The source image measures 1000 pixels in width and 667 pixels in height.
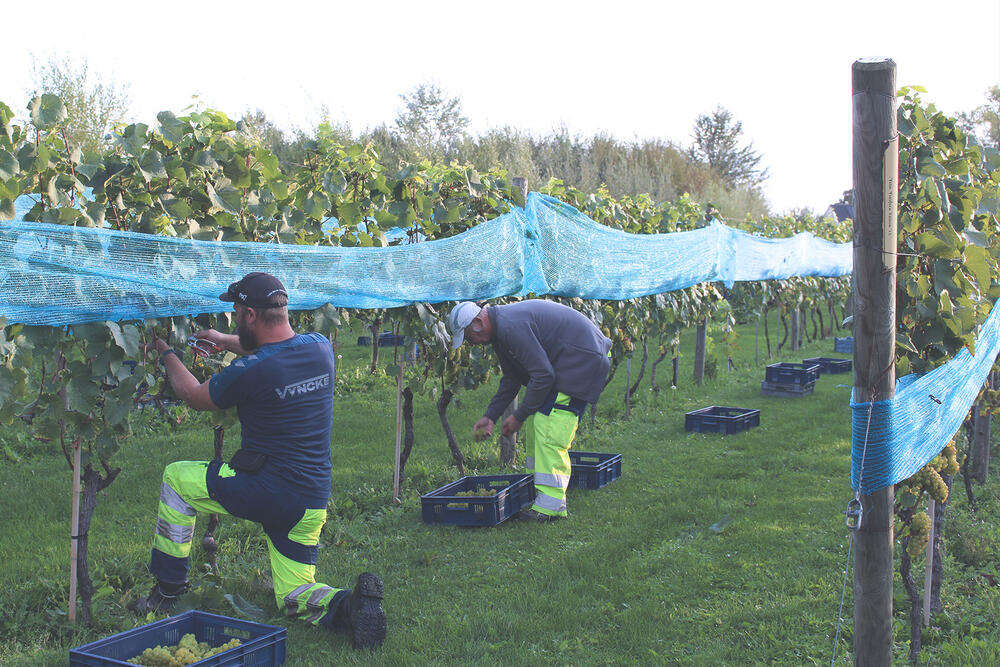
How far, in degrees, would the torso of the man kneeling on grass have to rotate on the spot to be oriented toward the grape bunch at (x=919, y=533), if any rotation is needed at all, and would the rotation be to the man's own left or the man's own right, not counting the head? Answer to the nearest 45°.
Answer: approximately 135° to the man's own right

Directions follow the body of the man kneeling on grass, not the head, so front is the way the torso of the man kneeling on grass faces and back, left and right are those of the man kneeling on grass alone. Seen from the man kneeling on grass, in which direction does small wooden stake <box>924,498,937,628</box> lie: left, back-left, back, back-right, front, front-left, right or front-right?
back-right

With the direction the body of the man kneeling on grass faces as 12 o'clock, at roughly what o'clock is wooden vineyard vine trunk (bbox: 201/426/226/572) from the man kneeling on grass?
The wooden vineyard vine trunk is roughly at 1 o'clock from the man kneeling on grass.

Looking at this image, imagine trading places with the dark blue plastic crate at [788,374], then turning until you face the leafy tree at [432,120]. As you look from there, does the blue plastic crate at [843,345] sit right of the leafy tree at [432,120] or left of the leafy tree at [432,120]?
right

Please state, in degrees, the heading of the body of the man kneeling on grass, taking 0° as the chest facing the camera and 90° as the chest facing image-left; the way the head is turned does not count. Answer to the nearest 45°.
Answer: approximately 135°

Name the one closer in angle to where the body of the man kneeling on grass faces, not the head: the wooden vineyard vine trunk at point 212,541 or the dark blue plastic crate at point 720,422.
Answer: the wooden vineyard vine trunk

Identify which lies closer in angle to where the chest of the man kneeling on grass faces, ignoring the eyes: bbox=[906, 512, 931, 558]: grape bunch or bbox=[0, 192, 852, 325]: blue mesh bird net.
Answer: the blue mesh bird net

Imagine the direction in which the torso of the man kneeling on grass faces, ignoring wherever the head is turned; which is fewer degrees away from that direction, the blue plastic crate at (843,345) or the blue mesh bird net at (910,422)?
the blue plastic crate

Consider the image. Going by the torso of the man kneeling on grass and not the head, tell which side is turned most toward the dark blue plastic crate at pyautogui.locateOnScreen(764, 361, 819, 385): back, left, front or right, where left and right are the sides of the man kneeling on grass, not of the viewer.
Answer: right

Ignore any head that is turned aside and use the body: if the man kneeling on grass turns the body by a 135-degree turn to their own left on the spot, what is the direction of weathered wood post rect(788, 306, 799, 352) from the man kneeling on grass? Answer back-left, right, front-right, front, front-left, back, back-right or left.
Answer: back-left

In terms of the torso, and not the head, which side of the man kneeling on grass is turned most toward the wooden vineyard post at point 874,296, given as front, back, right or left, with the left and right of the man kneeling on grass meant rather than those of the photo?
back

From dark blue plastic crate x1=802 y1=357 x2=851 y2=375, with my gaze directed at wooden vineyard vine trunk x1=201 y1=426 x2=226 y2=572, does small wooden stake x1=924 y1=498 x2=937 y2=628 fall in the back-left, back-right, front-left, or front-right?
front-left

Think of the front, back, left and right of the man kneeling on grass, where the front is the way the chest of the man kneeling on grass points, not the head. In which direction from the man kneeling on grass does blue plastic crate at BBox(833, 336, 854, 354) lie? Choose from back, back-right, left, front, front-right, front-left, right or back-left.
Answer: right

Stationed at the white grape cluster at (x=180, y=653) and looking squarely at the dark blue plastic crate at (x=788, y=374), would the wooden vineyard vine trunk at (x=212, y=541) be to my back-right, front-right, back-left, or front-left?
front-left

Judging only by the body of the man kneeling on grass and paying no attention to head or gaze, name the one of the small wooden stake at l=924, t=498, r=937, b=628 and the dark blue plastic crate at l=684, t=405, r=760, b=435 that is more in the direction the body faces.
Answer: the dark blue plastic crate
